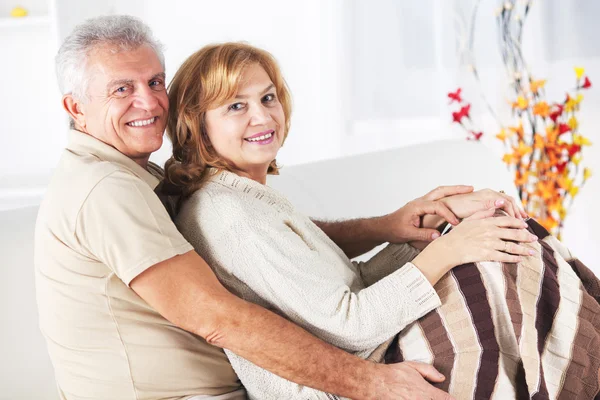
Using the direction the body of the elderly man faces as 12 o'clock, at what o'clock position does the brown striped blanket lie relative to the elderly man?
The brown striped blanket is roughly at 12 o'clock from the elderly man.

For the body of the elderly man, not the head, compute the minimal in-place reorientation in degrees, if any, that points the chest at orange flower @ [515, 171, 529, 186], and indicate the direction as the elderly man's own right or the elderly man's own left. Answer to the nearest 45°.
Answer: approximately 45° to the elderly man's own left

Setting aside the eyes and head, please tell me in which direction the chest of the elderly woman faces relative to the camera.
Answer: to the viewer's right

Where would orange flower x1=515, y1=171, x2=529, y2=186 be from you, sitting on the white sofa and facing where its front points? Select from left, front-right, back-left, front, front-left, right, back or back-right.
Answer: back-left

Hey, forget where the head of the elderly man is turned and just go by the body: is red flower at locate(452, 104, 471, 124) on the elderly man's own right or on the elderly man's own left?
on the elderly man's own left

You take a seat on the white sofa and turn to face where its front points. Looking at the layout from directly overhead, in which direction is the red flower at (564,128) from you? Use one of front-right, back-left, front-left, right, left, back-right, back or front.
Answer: back-left

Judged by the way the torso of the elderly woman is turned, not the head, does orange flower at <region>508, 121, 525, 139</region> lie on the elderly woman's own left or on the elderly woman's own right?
on the elderly woman's own left

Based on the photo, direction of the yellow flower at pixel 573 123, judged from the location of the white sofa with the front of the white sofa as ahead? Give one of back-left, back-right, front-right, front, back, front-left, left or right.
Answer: back-left

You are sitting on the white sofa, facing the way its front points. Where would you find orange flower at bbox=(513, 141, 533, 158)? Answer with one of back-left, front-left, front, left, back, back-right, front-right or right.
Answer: back-left

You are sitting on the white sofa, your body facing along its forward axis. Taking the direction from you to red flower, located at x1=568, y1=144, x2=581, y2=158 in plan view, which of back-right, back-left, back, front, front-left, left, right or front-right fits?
back-left

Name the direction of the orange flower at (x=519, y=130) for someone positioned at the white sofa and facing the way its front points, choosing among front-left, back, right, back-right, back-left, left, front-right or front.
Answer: back-left

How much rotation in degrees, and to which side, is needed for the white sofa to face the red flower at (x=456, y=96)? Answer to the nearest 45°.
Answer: approximately 135° to its left

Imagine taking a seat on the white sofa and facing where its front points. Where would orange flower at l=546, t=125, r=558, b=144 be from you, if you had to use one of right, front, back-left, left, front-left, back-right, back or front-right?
back-left

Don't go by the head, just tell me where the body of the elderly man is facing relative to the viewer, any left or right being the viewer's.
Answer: facing to the right of the viewer
